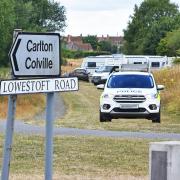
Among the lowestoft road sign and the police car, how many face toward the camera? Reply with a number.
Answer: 2

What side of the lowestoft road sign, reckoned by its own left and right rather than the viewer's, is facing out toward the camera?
front

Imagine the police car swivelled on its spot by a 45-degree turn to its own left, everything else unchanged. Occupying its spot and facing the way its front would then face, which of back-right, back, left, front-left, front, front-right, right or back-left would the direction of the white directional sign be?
front-right

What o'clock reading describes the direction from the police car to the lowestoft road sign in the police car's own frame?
The lowestoft road sign is roughly at 12 o'clock from the police car.

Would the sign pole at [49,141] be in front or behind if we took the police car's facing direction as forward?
in front

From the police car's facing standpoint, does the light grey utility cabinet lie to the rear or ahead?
ahead

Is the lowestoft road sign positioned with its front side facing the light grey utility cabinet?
no

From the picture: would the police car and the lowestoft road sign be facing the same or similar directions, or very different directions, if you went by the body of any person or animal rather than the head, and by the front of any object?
same or similar directions

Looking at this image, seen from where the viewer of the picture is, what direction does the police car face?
facing the viewer

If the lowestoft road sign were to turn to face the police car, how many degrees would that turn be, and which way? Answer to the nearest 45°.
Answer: approximately 180°
